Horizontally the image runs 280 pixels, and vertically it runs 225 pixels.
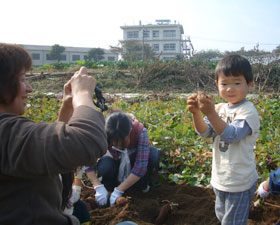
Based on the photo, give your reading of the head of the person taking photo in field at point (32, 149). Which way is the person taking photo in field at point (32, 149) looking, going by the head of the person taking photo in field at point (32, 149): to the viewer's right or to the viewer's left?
to the viewer's right

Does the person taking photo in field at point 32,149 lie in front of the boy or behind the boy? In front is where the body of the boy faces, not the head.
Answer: in front

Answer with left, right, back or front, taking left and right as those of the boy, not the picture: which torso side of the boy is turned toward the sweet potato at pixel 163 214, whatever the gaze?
right

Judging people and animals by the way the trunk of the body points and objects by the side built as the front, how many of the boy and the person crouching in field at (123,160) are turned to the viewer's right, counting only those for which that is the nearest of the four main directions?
0

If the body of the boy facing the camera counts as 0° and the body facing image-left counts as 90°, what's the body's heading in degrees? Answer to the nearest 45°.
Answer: approximately 45°

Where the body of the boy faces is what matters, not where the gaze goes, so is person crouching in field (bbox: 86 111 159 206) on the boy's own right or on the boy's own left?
on the boy's own right

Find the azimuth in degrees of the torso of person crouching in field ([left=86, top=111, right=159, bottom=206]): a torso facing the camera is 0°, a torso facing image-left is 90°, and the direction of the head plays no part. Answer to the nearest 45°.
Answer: approximately 45°

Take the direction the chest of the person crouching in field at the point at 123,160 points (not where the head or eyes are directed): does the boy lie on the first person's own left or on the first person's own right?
on the first person's own left
